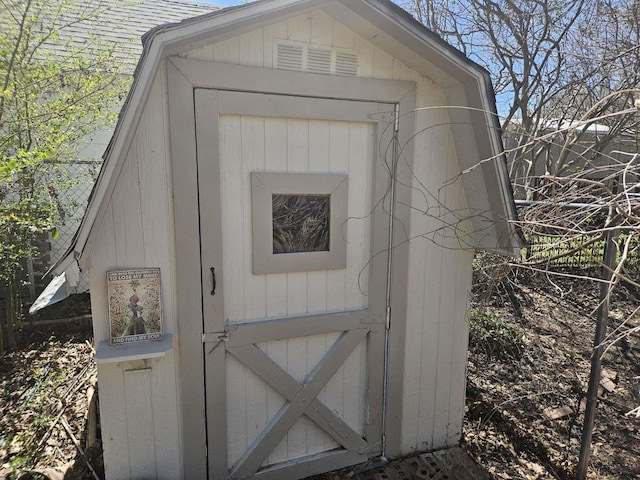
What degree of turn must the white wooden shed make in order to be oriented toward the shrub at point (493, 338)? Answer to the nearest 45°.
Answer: approximately 135° to its left

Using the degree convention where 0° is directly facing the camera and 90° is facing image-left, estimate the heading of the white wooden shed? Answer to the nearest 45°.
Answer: approximately 0°

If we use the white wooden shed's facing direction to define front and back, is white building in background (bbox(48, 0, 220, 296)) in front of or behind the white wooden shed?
behind
